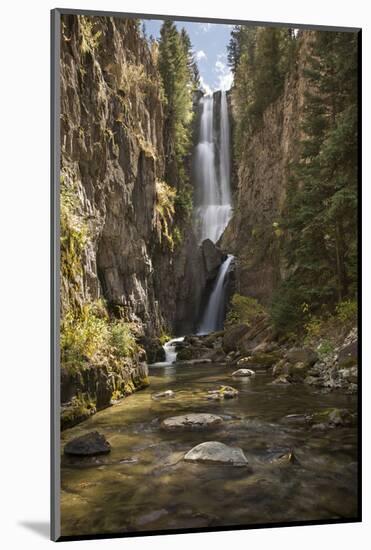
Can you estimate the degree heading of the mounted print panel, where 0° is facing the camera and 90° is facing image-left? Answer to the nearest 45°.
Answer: approximately 315°
